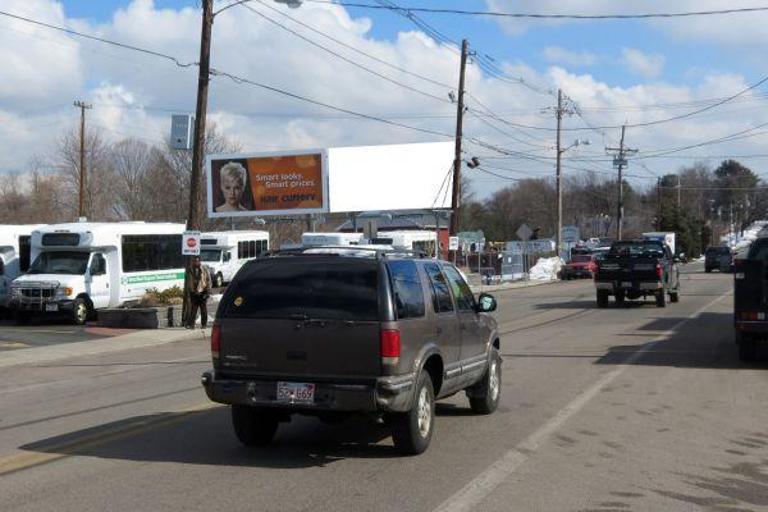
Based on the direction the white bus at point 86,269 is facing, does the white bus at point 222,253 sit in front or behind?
behind

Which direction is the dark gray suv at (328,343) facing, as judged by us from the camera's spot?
facing away from the viewer and to the right of the viewer

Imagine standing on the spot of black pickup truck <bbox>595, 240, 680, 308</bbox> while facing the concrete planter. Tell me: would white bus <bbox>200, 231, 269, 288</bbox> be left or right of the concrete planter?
right

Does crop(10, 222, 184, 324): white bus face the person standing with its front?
no

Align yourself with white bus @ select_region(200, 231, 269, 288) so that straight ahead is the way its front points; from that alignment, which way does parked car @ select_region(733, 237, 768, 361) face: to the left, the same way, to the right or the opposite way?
the opposite way

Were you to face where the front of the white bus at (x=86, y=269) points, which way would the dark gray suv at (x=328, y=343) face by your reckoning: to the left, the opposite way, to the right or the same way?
the opposite way

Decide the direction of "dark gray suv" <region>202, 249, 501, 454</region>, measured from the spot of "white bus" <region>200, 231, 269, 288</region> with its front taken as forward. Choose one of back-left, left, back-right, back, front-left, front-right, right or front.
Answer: front-left

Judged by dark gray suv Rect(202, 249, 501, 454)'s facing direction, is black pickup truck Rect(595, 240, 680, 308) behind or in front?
in front

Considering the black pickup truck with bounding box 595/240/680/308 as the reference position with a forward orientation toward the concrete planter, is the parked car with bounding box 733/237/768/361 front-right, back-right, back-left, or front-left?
front-left

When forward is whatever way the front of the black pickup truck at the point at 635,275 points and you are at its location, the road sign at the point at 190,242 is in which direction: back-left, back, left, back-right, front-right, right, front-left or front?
back-left

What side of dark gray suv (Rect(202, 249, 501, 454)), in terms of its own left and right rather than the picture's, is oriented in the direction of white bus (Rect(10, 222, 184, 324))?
left

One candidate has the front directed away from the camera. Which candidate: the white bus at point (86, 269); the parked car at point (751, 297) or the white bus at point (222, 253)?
the parked car

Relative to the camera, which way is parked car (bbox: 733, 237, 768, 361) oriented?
away from the camera

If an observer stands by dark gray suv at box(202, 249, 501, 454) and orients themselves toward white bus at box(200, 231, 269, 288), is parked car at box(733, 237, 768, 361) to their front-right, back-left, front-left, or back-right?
front-right

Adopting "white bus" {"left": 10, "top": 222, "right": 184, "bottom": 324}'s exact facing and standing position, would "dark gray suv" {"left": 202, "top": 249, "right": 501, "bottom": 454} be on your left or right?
on your left

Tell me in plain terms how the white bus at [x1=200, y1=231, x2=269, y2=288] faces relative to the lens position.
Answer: facing the viewer and to the left of the viewer
